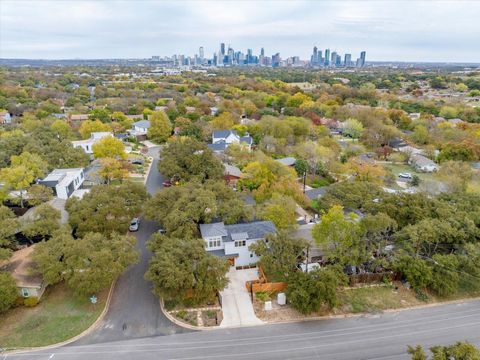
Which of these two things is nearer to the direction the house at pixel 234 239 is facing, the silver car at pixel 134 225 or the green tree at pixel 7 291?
the green tree

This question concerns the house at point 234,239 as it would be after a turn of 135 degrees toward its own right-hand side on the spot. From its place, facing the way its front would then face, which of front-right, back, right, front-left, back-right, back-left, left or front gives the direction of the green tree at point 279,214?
right

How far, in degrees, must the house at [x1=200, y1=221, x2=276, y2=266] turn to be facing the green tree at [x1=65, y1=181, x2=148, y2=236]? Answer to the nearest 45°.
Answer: approximately 90° to its right

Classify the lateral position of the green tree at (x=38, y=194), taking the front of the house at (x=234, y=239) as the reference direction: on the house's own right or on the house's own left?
on the house's own right

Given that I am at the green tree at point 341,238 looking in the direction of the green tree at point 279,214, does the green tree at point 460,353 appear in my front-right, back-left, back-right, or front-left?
back-left

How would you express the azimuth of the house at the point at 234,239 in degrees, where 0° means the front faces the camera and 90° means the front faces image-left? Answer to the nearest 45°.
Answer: approximately 0°

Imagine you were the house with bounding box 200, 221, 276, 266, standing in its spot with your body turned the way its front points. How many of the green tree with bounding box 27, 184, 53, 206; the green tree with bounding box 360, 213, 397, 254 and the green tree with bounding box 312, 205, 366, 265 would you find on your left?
2

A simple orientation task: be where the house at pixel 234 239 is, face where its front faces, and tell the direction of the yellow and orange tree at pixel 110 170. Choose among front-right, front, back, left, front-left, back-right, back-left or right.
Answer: back-right

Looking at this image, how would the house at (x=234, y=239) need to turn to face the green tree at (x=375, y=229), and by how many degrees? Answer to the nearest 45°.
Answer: approximately 90° to its left

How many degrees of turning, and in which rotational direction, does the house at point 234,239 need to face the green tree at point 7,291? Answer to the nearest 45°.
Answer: approximately 45° to its right

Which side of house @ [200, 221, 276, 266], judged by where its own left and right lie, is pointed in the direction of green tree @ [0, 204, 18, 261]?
right

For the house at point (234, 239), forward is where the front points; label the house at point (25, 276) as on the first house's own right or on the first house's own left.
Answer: on the first house's own right

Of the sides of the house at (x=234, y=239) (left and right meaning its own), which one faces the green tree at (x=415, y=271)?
left

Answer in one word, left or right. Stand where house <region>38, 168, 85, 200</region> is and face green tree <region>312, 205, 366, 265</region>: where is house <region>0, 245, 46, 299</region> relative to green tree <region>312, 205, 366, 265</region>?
right

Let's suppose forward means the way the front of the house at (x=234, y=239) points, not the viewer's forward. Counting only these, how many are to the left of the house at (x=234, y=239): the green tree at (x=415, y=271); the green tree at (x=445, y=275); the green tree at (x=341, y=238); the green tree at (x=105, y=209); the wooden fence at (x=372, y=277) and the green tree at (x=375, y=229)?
5

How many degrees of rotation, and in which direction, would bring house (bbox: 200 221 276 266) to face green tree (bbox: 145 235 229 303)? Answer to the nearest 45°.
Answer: approximately 45° to its right

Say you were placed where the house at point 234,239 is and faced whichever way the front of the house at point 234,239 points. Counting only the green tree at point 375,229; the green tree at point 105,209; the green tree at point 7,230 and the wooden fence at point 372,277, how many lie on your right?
2

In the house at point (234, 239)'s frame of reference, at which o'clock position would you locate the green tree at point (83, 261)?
The green tree is roughly at 2 o'clock from the house.
